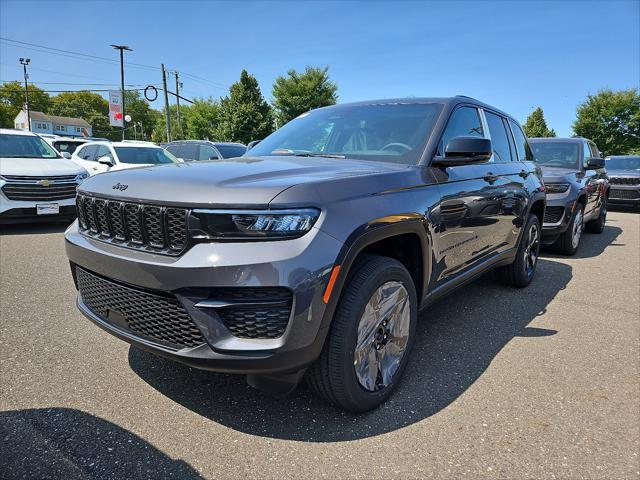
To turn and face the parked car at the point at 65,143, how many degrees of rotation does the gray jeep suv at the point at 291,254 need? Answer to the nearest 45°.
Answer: approximately 90° to its right

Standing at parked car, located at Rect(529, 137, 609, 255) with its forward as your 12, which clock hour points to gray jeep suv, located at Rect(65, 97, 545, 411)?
The gray jeep suv is roughly at 11 o'clock from the parked car.

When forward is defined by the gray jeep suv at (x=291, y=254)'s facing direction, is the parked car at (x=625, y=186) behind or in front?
behind

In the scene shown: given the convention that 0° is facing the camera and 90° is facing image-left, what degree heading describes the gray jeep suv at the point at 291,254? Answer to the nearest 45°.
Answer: approximately 45°

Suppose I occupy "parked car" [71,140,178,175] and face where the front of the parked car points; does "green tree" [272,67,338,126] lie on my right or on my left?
on my left

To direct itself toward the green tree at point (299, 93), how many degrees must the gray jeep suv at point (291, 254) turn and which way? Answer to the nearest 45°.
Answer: approximately 135° to its right

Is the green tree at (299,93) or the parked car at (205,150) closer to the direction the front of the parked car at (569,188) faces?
the parked car

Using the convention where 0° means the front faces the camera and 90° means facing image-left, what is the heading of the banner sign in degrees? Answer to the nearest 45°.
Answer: approximately 0°

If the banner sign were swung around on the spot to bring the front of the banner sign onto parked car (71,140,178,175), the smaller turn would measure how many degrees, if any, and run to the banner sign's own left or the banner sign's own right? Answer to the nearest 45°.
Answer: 0° — it already faces it

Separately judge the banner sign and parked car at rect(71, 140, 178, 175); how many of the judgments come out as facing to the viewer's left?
0
